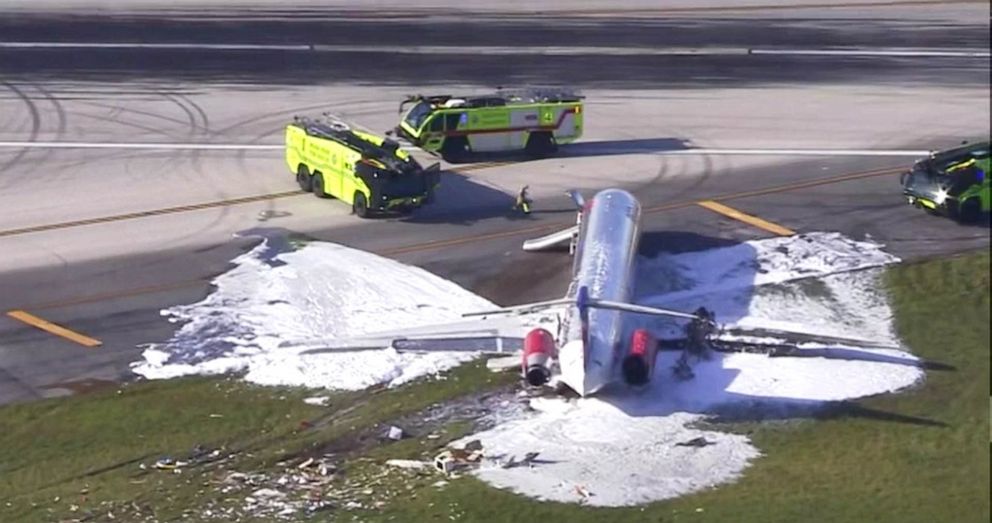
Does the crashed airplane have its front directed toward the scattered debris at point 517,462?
no

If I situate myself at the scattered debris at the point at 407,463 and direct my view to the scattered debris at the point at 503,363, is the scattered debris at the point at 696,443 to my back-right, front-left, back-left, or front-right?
front-right

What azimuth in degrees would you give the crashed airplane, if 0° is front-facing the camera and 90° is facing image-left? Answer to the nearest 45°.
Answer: approximately 180°

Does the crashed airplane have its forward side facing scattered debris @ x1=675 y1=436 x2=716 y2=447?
no

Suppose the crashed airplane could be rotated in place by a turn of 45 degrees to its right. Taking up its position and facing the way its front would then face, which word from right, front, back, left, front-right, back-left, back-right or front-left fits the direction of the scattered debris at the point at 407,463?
back

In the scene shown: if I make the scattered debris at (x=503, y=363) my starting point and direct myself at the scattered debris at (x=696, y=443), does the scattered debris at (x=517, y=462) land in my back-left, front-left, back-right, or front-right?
front-right
